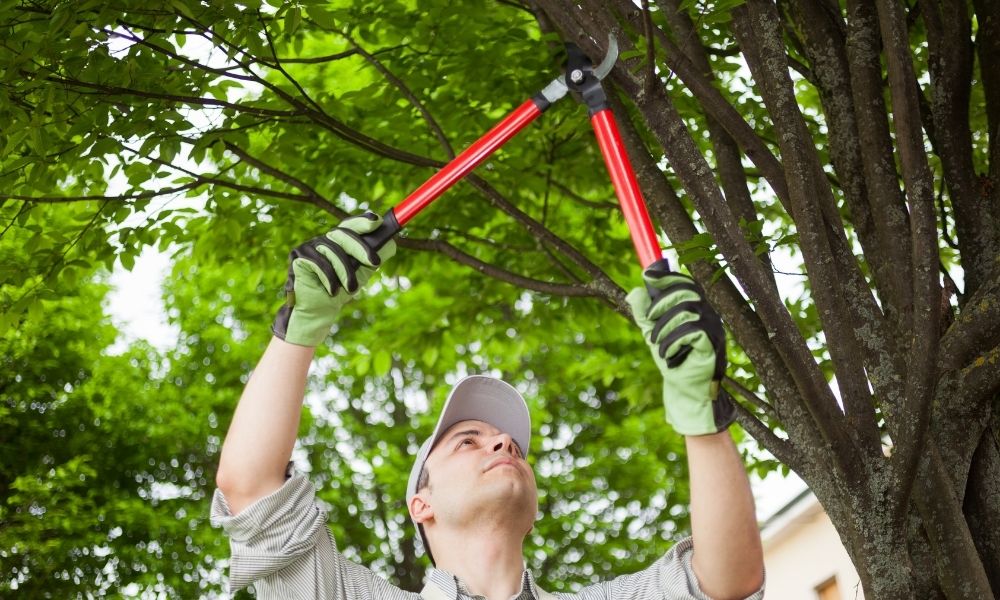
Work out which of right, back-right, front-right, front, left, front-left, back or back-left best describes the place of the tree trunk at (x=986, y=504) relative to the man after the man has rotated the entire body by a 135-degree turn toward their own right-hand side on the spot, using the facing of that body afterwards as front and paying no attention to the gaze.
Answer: right

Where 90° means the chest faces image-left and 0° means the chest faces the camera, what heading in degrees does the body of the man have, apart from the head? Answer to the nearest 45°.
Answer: approximately 0°

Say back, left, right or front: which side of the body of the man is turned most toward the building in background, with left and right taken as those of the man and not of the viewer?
back
